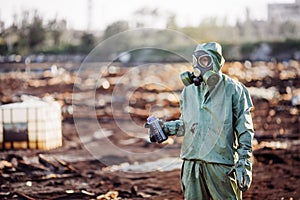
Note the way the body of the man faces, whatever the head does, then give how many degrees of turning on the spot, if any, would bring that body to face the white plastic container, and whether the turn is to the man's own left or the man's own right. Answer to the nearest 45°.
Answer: approximately 90° to the man's own right
